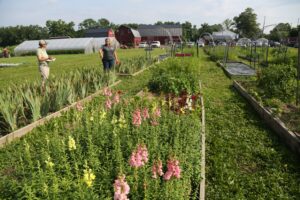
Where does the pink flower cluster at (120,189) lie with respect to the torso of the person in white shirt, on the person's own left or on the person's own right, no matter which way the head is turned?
on the person's own right

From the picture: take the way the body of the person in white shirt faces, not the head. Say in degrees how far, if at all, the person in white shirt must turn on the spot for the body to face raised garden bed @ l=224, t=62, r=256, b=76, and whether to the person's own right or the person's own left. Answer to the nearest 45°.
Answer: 0° — they already face it

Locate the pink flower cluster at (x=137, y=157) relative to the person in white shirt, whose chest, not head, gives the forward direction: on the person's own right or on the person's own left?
on the person's own right

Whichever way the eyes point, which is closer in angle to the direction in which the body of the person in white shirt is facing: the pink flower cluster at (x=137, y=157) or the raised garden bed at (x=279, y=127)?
the raised garden bed

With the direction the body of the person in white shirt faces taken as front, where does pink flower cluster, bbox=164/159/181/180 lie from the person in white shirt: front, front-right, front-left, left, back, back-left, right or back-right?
right

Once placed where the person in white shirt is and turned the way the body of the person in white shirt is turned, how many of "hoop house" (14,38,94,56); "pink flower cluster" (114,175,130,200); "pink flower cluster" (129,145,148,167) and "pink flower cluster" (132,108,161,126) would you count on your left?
1

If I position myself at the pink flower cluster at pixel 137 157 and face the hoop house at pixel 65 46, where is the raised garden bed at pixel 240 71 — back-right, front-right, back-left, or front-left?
front-right

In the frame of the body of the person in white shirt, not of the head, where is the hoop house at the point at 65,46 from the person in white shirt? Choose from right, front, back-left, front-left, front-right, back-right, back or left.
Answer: left

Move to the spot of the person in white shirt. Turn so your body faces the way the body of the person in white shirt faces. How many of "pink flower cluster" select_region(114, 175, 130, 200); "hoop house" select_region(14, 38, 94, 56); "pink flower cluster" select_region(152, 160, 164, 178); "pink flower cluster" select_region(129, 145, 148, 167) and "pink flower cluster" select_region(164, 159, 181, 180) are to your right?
4
